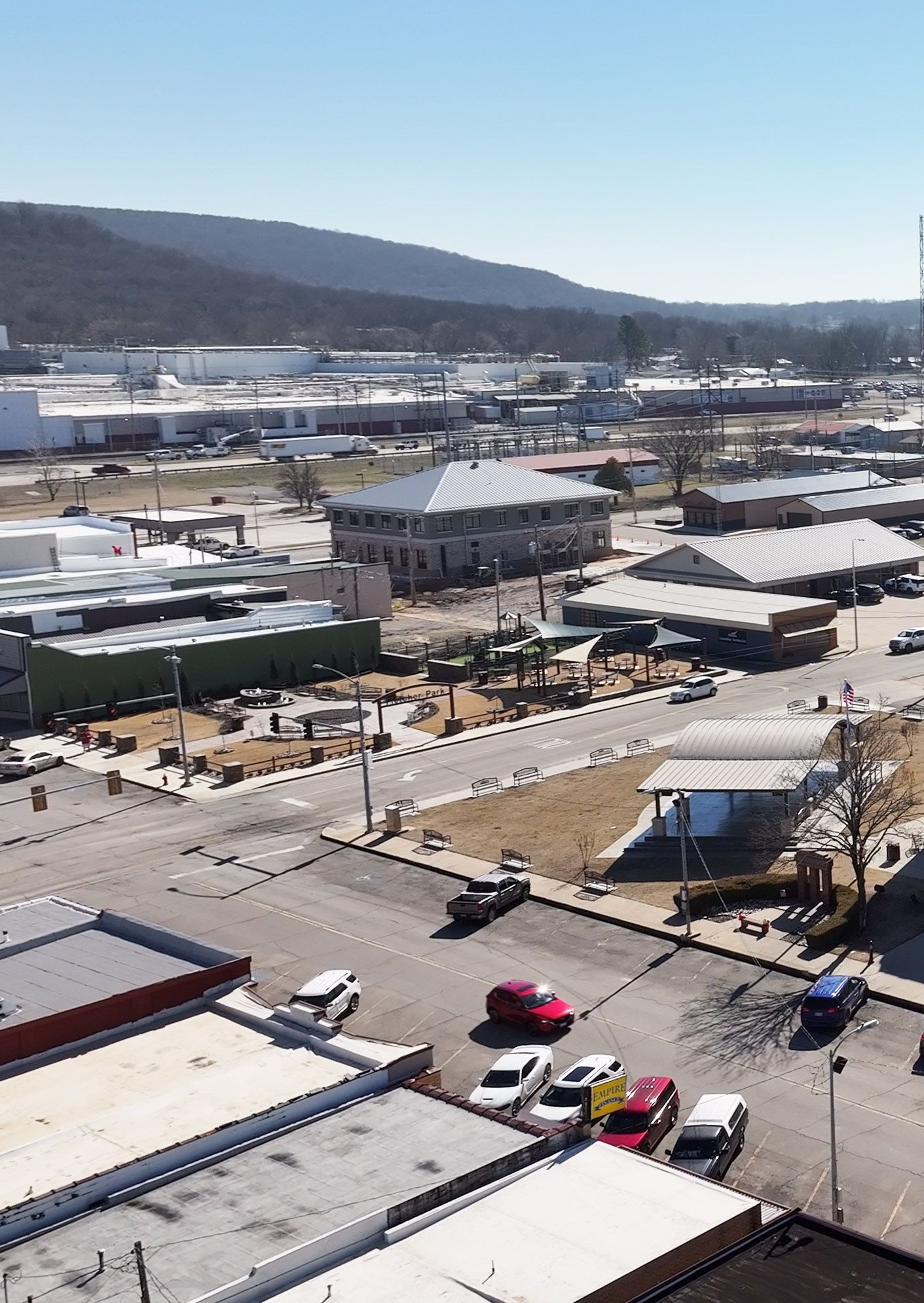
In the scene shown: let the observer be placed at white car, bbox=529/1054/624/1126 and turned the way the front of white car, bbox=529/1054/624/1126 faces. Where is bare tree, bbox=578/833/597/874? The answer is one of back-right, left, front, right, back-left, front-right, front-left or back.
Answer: back-right

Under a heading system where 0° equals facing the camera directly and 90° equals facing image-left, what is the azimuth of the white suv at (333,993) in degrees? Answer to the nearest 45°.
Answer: approximately 45°

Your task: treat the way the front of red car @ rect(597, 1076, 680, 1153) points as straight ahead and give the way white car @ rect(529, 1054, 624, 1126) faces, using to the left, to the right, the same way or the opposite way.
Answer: the same way

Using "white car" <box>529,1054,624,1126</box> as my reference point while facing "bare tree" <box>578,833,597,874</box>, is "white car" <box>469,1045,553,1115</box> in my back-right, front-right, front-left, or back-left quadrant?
front-left

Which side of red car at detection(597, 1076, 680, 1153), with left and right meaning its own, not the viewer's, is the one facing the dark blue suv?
back

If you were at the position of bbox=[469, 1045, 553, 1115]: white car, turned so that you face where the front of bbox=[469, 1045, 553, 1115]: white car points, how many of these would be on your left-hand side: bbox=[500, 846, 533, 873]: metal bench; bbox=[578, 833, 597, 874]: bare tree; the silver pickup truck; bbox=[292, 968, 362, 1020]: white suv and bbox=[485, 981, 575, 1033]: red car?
0

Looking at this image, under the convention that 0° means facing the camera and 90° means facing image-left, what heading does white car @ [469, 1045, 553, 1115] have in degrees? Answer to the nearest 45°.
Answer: approximately 45°

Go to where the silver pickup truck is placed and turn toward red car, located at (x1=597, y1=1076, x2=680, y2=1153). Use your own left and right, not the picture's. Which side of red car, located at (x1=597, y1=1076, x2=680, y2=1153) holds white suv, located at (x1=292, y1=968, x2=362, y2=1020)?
right

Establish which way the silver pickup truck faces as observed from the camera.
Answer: facing away from the viewer and to the right of the viewer

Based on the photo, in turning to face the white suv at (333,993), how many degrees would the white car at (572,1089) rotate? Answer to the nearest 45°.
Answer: approximately 90° to its right

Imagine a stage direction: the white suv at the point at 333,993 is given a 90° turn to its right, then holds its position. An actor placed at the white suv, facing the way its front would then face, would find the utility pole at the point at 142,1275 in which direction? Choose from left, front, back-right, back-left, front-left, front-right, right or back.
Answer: back-left

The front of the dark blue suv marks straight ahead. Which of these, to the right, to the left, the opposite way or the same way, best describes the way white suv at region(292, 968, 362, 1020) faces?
the opposite way

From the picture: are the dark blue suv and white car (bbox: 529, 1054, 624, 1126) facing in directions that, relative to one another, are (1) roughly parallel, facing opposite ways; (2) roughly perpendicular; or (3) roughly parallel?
roughly parallel, facing opposite ways
